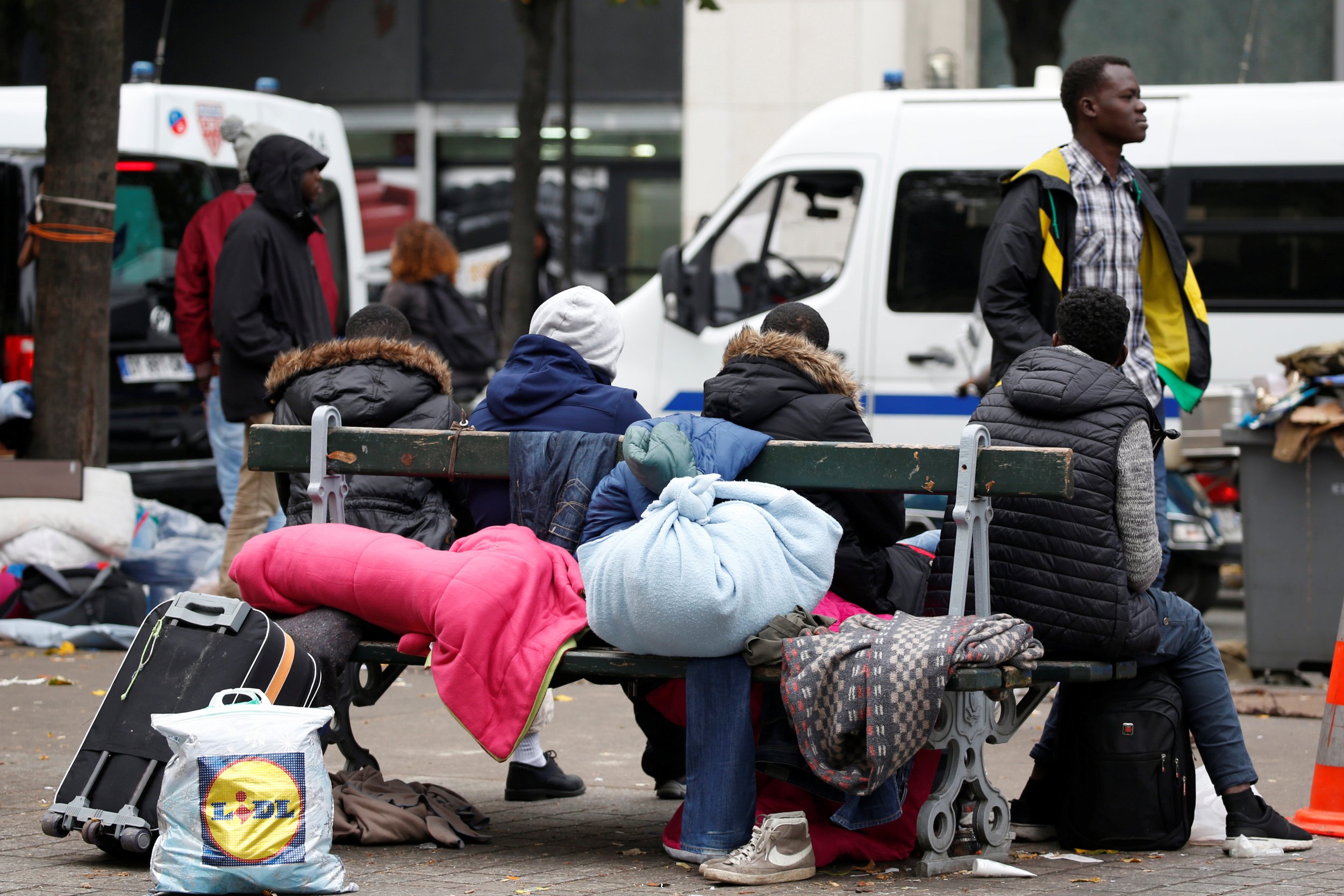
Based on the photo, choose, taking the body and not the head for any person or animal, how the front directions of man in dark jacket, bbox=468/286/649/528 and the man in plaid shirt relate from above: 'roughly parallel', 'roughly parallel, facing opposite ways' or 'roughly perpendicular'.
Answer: roughly perpendicular

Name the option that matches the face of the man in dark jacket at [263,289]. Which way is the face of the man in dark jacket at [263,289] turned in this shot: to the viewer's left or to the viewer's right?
to the viewer's right

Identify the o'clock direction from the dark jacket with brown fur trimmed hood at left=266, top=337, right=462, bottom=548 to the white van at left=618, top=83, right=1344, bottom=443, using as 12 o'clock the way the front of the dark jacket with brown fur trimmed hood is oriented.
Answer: The white van is roughly at 1 o'clock from the dark jacket with brown fur trimmed hood.

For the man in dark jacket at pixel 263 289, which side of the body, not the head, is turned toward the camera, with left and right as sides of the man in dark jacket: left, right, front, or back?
right

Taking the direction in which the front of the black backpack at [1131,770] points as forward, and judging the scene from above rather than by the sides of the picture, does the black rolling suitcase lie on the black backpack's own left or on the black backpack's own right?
on the black backpack's own right

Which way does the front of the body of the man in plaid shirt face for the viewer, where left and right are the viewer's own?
facing the viewer and to the right of the viewer

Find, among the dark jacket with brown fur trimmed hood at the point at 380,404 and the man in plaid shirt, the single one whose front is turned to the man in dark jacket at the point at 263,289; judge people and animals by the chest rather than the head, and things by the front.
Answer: the dark jacket with brown fur trimmed hood at the point at 380,404

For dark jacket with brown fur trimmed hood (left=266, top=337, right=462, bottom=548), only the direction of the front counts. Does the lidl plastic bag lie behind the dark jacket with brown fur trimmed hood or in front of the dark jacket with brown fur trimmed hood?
behind

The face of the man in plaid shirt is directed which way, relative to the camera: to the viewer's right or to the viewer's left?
to the viewer's right

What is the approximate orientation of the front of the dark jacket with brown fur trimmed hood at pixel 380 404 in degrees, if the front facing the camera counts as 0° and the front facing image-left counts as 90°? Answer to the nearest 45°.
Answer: approximately 180°

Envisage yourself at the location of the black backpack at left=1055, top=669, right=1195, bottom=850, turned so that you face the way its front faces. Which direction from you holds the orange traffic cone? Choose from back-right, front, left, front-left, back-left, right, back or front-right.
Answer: back-left

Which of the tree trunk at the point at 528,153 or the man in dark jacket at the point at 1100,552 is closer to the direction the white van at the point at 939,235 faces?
the tree trunk

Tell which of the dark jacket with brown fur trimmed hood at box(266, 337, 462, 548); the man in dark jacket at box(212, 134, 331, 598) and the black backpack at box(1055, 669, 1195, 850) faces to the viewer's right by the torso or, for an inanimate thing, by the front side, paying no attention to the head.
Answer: the man in dark jacket at box(212, 134, 331, 598)
